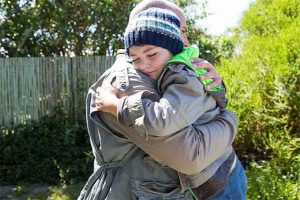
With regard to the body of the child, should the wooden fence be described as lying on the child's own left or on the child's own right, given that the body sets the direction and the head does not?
on the child's own right

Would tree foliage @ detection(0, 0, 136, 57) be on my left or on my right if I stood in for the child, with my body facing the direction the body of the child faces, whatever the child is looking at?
on my right

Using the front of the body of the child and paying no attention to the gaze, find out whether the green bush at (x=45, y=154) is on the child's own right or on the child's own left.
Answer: on the child's own right
